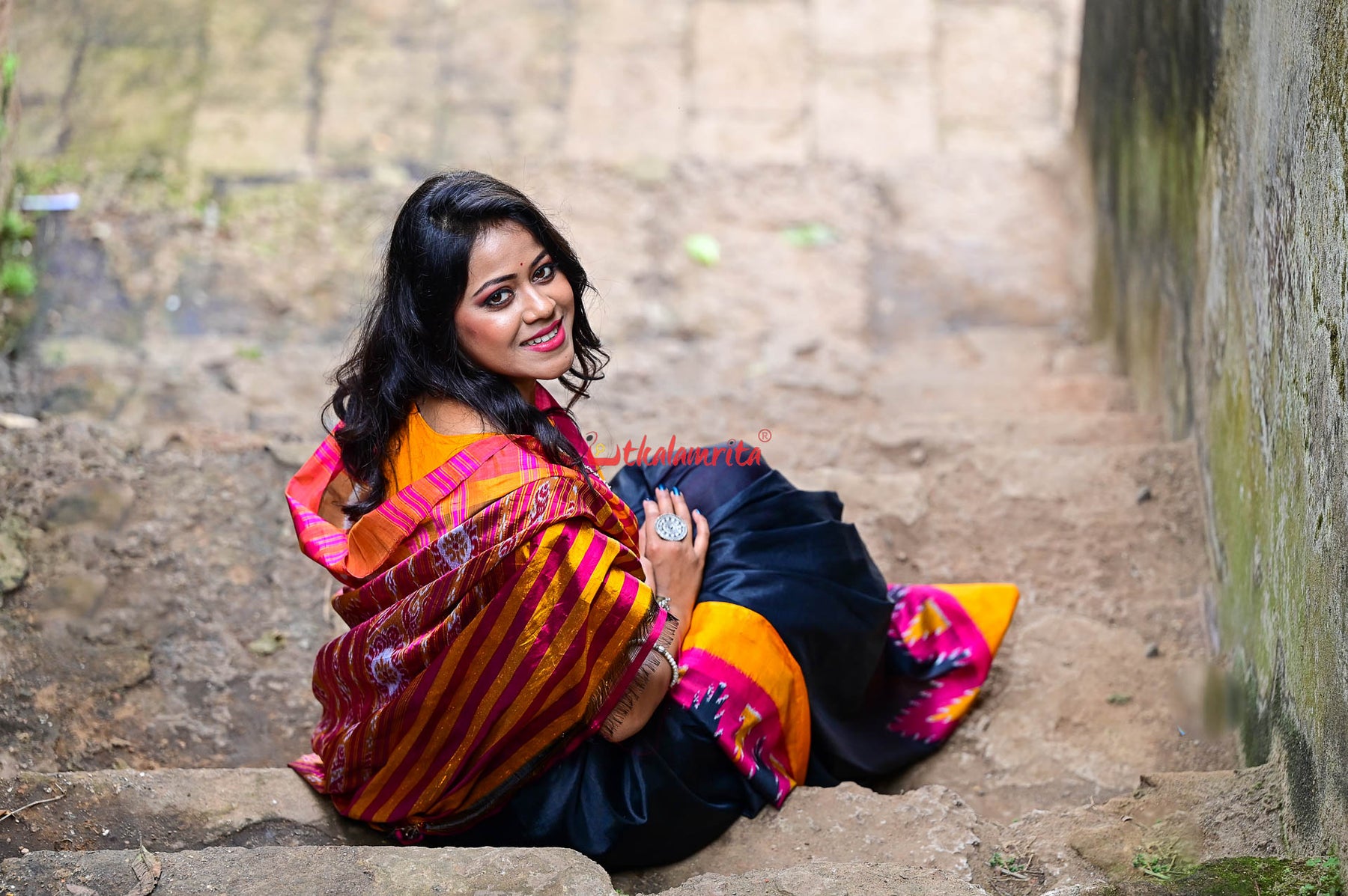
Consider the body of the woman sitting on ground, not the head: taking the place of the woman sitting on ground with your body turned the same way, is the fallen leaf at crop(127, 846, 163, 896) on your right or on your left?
on your right

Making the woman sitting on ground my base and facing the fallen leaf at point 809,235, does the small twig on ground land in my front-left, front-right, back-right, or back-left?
back-left

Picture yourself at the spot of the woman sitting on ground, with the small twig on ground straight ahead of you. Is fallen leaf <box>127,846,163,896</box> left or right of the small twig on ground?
left

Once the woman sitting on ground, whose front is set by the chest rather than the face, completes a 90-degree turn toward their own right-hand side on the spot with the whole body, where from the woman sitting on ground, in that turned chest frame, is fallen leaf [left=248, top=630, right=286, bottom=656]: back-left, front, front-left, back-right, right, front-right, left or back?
back-right

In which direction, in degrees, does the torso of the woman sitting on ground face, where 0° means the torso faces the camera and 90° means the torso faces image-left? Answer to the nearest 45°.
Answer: approximately 270°

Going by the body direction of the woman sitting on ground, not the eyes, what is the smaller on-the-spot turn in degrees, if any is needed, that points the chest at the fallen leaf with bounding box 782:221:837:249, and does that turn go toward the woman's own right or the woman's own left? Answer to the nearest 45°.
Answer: approximately 90° to the woman's own left
